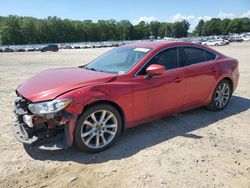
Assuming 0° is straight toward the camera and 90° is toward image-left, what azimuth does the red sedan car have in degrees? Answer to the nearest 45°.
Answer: approximately 45°
